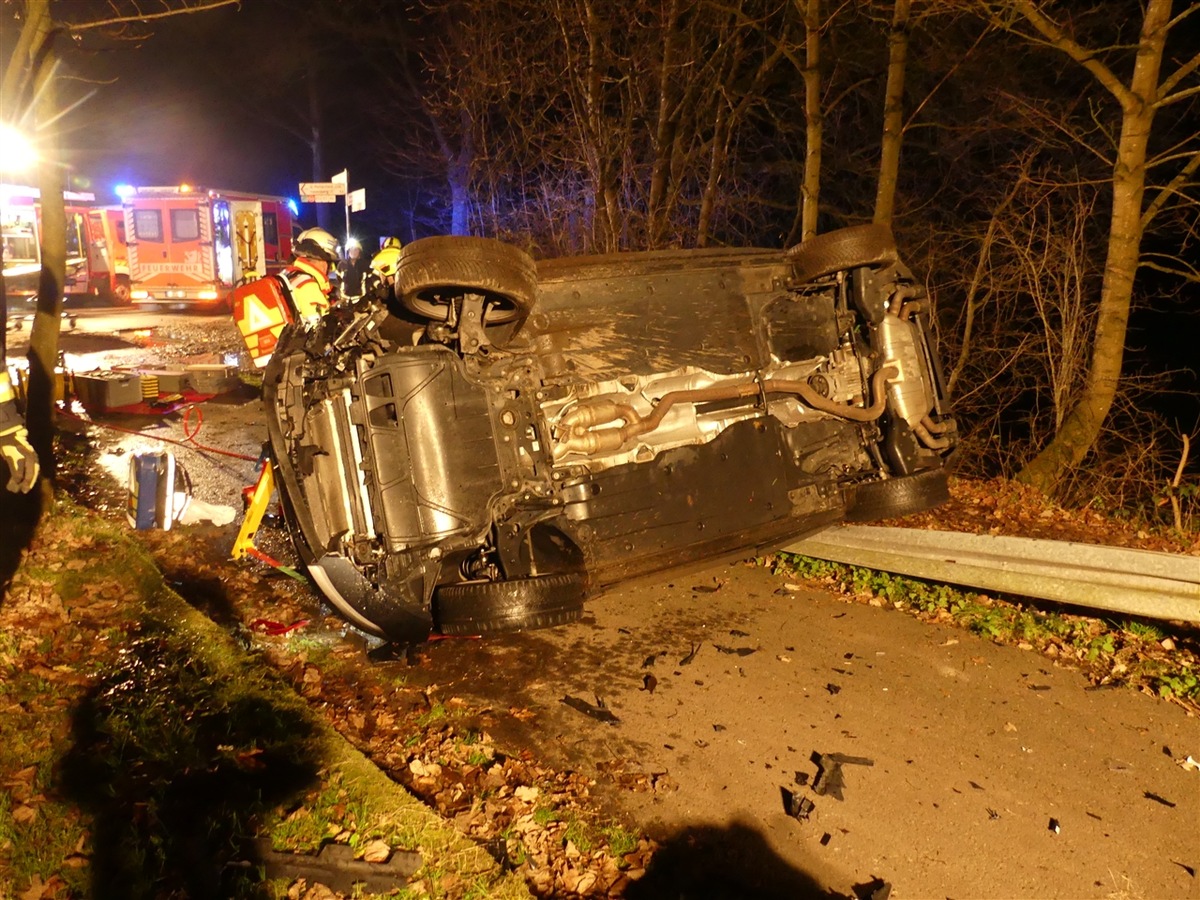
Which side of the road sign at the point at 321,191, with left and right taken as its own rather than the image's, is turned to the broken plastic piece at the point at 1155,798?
front

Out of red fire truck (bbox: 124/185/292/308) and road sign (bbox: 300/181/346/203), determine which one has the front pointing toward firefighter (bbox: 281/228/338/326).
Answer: the road sign

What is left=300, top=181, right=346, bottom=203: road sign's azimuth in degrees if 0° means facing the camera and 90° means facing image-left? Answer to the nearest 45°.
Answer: approximately 0°

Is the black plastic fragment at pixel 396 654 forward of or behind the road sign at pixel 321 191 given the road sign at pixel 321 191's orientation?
forward

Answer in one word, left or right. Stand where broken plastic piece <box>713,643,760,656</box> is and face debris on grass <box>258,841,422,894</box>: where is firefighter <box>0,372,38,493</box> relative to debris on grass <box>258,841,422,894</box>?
right

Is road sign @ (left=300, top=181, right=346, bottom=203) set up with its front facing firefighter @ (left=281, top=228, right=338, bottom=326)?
yes

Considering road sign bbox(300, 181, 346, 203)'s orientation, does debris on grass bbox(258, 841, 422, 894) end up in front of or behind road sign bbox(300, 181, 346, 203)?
in front

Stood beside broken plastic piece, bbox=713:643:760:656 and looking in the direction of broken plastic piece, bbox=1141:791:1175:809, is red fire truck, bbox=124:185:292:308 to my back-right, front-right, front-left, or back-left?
back-left

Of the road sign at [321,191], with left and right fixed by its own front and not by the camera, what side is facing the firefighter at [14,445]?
front
